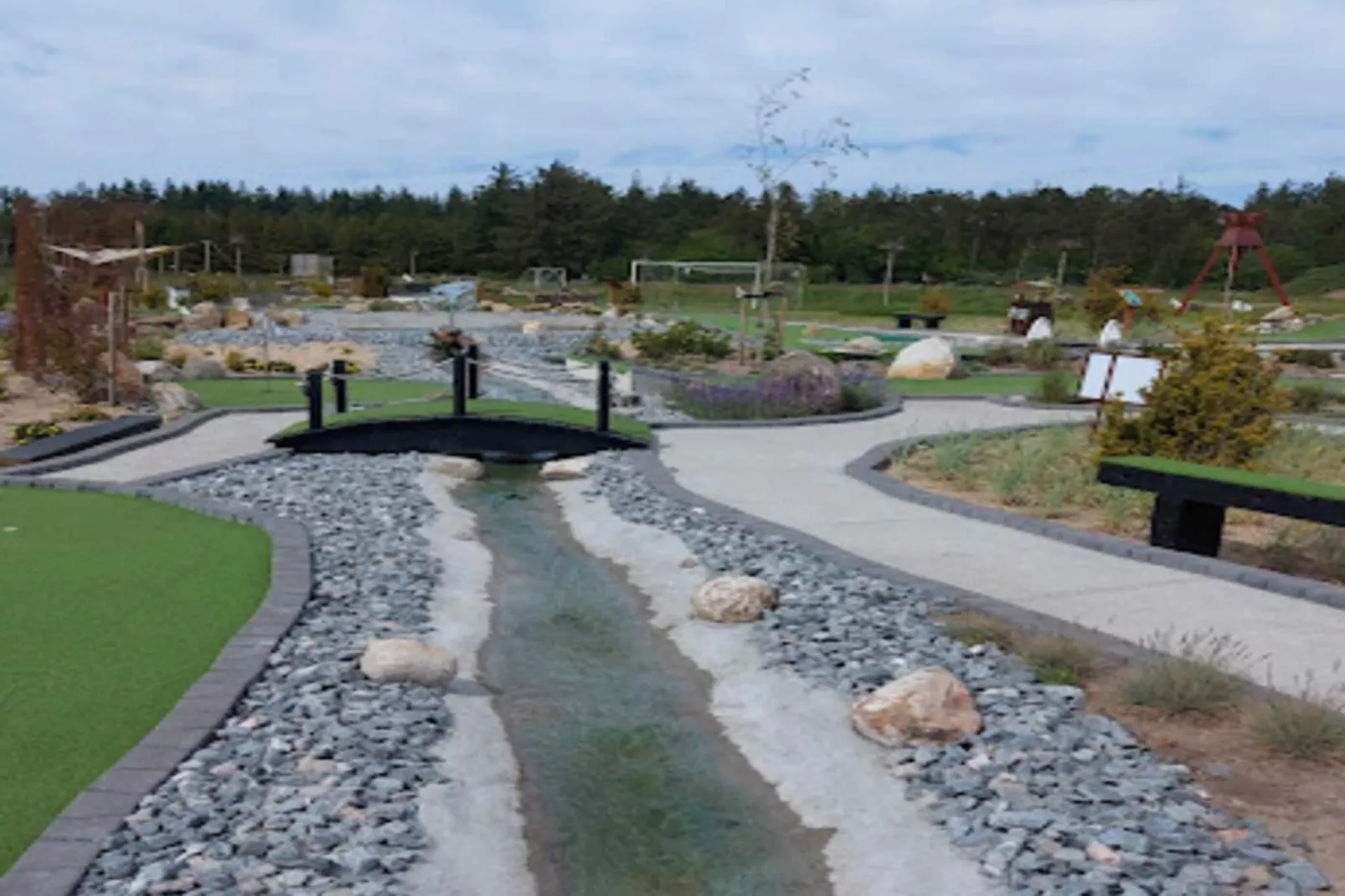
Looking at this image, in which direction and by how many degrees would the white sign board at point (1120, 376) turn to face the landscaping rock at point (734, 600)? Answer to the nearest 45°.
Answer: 0° — it already faces it

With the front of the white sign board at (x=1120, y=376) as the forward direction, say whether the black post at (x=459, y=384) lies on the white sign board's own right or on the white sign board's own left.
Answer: on the white sign board's own right

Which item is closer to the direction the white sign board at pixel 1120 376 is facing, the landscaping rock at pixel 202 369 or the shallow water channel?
the shallow water channel

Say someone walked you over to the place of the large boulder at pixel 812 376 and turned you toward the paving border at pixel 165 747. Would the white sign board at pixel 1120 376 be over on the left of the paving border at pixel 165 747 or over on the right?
left

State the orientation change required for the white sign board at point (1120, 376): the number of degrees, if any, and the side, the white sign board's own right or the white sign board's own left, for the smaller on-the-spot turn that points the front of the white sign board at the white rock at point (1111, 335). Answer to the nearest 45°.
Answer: approximately 180°

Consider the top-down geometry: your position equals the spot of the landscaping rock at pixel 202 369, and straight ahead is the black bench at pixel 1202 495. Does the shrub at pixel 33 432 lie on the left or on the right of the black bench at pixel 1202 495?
right

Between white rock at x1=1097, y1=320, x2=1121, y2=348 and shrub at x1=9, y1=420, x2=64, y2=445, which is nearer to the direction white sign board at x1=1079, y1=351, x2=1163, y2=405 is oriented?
the shrub

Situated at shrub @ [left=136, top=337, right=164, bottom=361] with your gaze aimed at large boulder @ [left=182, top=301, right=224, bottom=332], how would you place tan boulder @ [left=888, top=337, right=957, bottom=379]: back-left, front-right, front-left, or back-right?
back-right

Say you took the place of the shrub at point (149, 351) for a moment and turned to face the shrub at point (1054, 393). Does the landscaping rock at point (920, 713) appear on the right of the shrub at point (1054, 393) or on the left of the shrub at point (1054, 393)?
right

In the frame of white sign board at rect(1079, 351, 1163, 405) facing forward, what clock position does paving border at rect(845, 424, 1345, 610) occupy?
The paving border is roughly at 12 o'clock from the white sign board.

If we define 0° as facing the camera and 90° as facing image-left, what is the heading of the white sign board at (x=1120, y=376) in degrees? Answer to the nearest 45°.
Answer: approximately 0°

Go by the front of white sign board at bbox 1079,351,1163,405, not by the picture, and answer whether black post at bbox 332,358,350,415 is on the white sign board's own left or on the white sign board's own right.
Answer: on the white sign board's own right

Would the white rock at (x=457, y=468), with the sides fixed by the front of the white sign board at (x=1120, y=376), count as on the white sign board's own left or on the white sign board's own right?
on the white sign board's own right

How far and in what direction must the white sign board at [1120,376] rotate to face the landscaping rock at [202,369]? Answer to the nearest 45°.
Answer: approximately 90° to its right
